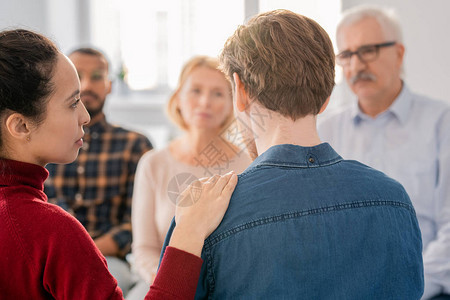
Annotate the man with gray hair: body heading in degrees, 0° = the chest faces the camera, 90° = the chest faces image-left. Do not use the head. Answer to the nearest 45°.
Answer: approximately 45°

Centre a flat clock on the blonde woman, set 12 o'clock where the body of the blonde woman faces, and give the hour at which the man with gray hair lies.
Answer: The man with gray hair is roughly at 9 o'clock from the blonde woman.

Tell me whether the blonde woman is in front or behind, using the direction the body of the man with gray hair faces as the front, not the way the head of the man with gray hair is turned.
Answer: in front

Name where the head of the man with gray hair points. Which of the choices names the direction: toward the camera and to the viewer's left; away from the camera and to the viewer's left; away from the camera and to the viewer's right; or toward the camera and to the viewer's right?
toward the camera and to the viewer's left

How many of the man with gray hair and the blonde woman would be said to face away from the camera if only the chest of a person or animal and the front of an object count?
0

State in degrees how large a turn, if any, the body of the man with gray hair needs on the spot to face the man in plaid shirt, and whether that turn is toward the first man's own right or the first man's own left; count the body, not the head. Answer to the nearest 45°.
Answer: approximately 45° to the first man's own right
